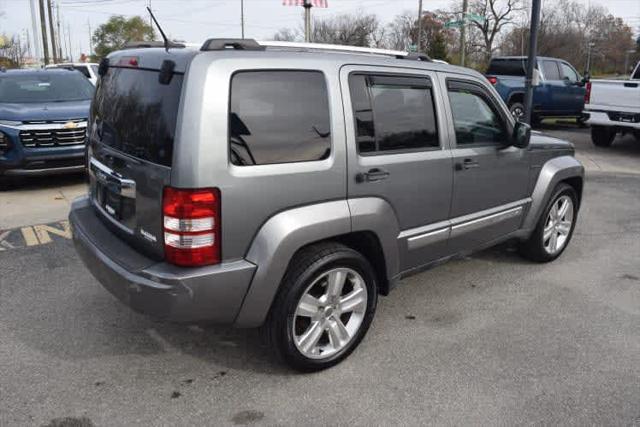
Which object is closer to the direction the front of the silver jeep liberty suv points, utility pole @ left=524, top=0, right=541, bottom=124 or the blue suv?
the utility pole

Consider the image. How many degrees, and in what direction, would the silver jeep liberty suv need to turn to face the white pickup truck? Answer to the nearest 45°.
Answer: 0° — it already faces it

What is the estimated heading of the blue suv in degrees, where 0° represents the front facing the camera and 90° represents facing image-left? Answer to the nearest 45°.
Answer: approximately 315°

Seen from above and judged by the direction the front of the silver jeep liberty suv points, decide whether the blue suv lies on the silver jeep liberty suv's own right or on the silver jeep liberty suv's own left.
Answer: on the silver jeep liberty suv's own left

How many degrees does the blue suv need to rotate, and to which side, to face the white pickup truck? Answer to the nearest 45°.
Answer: approximately 45° to its left

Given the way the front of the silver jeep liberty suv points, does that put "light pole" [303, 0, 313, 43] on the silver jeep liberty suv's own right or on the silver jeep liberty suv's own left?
on the silver jeep liberty suv's own left

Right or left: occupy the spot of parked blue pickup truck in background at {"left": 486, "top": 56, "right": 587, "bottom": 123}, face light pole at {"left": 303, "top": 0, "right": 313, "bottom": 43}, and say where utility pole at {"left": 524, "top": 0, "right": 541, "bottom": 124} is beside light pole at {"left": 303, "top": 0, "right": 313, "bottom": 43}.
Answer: left

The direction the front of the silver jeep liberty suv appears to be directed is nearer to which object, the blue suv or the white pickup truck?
the white pickup truck

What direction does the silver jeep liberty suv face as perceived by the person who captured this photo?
facing away from the viewer and to the right of the viewer
